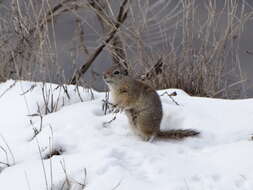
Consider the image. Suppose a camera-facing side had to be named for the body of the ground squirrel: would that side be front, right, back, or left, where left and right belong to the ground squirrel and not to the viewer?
left
